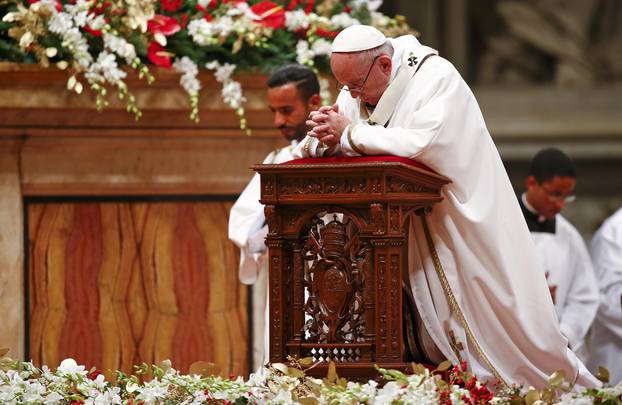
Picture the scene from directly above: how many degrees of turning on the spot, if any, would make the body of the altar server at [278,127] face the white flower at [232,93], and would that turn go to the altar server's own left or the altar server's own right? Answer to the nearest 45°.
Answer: approximately 90° to the altar server's own right

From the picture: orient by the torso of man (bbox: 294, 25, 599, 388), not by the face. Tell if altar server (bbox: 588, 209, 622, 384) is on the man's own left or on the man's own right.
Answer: on the man's own right

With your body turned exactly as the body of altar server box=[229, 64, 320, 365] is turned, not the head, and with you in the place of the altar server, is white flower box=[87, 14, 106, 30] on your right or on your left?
on your right

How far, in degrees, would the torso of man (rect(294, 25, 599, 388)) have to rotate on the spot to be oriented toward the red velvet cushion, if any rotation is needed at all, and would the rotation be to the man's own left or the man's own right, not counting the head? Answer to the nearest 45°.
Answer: approximately 45° to the man's own left

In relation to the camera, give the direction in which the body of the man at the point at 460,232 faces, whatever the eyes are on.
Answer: to the viewer's left

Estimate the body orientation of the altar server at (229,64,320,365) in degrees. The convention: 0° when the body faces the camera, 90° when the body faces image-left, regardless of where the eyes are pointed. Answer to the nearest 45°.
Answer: approximately 45°

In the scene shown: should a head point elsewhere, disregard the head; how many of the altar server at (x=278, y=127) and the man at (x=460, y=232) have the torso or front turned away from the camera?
0
